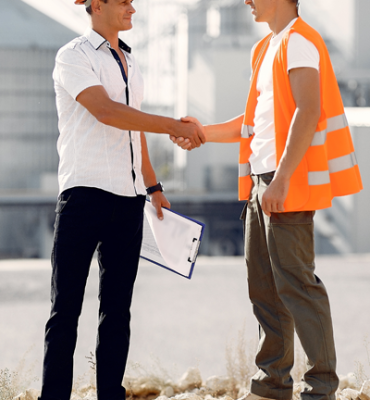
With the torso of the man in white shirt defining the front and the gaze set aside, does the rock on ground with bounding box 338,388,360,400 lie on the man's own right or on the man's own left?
on the man's own left

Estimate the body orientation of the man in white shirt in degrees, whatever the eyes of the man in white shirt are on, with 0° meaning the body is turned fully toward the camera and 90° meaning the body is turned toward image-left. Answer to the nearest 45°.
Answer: approximately 315°

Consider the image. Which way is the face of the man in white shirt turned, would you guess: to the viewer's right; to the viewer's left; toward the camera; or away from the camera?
to the viewer's right

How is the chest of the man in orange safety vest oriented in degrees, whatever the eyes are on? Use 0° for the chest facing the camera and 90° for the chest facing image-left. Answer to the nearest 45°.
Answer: approximately 90°
